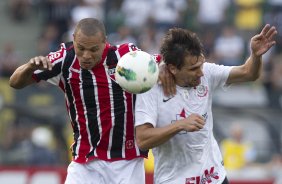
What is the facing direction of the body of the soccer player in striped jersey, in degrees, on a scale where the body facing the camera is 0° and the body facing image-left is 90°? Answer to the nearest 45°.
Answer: approximately 0°

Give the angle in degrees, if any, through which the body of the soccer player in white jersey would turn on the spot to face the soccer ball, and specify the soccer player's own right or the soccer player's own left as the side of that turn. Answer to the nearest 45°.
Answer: approximately 90° to the soccer player's own right
